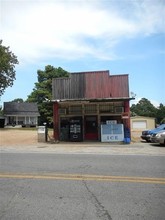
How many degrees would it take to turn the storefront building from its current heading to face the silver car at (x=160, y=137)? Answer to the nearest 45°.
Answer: approximately 45° to its left

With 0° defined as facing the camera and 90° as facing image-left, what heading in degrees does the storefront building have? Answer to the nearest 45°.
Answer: approximately 0°

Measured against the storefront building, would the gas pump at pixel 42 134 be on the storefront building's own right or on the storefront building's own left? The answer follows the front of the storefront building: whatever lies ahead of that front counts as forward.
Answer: on the storefront building's own right
